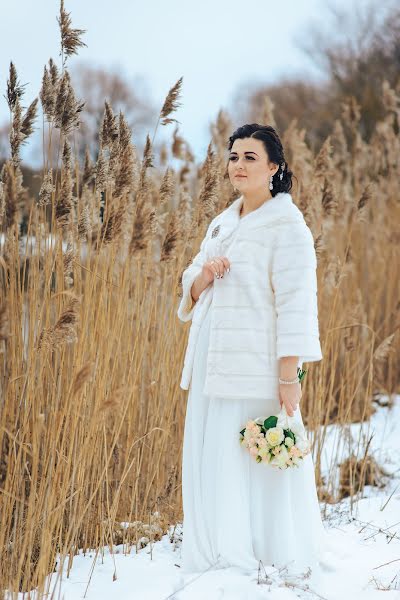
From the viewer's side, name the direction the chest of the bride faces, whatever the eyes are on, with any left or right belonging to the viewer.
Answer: facing the viewer and to the left of the viewer
